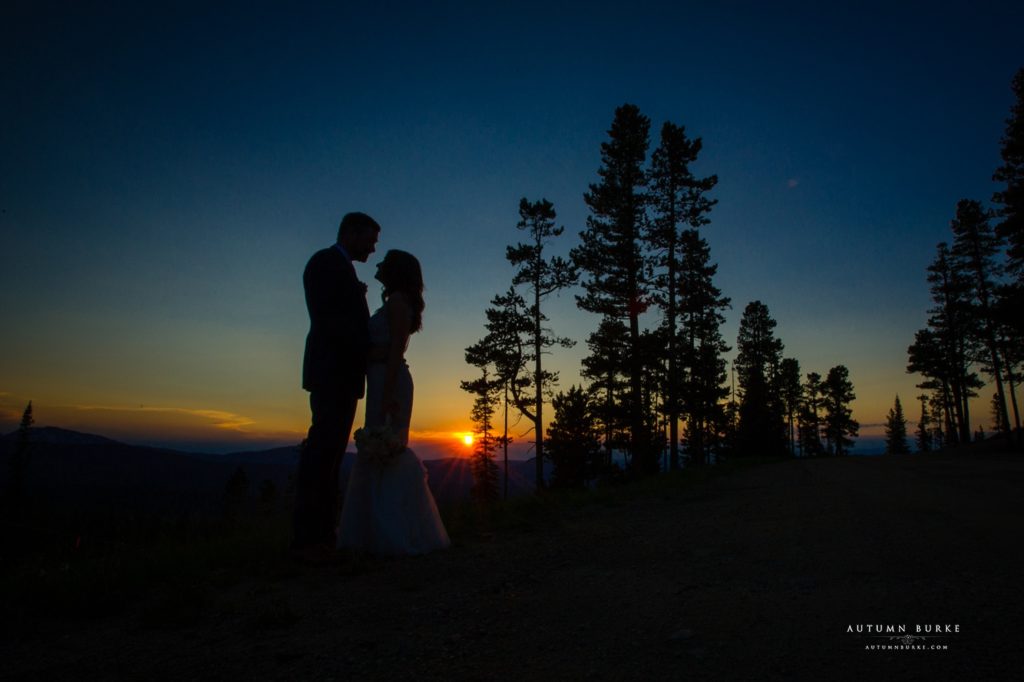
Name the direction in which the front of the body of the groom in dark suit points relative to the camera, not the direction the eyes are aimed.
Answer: to the viewer's right

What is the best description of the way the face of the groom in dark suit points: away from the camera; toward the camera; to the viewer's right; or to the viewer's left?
to the viewer's right

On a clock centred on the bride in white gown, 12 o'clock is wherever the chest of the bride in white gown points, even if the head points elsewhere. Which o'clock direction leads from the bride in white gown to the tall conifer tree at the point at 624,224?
The tall conifer tree is roughly at 4 o'clock from the bride in white gown.

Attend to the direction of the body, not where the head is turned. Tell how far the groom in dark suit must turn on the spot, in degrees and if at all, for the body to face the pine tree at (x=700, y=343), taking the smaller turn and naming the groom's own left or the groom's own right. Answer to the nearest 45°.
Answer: approximately 45° to the groom's own left

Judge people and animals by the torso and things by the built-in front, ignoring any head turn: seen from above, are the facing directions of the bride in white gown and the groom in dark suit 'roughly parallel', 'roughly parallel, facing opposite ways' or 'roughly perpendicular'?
roughly parallel, facing opposite ways

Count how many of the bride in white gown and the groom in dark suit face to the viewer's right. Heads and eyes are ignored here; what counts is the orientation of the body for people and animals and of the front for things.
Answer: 1

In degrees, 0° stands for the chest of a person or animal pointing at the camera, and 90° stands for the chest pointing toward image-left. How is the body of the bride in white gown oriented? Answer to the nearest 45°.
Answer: approximately 90°

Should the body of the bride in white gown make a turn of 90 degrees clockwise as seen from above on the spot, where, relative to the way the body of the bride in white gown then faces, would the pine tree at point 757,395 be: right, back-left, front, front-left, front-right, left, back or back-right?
front-right

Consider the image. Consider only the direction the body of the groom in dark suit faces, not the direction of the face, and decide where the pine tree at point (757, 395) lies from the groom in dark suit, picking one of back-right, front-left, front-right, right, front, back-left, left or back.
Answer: front-left

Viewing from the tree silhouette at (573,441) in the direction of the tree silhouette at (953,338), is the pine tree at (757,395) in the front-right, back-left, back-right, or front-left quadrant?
front-left

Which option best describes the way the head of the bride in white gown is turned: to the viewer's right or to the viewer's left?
to the viewer's left
